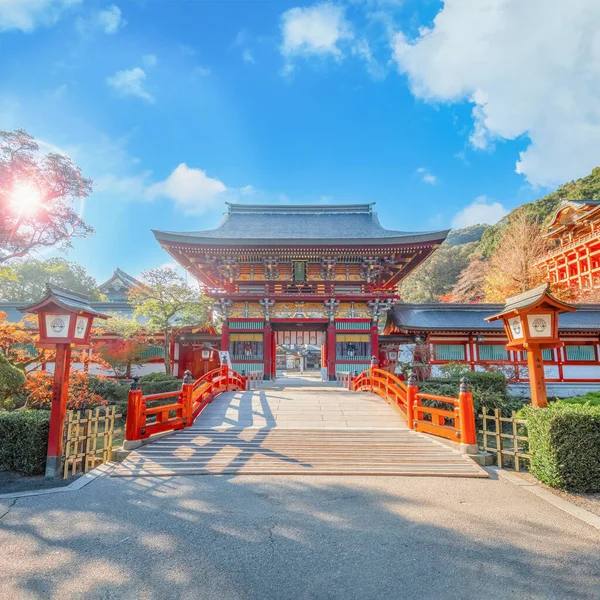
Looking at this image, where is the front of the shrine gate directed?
toward the camera

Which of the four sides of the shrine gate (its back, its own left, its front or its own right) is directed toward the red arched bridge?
front

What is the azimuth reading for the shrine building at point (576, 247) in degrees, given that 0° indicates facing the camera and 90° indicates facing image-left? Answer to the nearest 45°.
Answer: approximately 45°

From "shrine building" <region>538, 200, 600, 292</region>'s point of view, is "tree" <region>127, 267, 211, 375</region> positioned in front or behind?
in front

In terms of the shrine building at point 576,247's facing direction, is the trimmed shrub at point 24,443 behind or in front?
in front

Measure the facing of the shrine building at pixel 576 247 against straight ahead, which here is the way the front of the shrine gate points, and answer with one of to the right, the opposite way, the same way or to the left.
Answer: to the right

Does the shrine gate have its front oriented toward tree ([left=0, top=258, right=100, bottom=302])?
no

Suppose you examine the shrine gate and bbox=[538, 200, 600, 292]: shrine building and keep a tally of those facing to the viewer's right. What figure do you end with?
0

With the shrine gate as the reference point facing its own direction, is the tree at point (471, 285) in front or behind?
behind

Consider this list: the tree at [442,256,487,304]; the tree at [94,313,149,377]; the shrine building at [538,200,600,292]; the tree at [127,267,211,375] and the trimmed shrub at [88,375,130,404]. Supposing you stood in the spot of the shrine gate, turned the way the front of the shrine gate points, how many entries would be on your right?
3

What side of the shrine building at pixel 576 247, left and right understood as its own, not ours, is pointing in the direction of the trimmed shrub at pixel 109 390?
front

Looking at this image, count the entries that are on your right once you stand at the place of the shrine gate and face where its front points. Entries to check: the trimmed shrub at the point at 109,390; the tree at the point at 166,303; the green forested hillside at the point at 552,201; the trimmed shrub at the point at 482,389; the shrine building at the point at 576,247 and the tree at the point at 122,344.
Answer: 3

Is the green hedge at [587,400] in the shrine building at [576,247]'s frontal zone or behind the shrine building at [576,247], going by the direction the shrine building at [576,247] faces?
frontal zone

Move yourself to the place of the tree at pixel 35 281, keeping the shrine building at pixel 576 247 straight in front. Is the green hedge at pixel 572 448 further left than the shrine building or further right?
right
